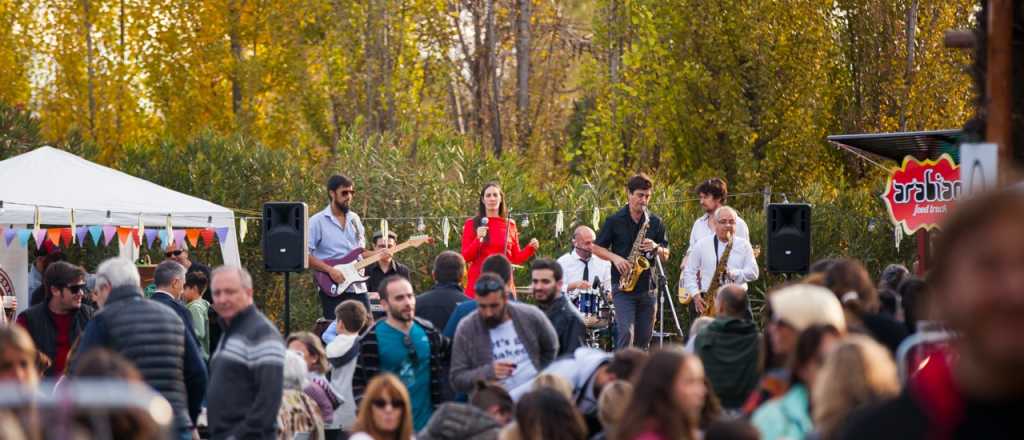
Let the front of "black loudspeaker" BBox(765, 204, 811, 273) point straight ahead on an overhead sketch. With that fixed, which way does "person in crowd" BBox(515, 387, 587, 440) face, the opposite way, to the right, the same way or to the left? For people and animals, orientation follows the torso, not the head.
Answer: the opposite way

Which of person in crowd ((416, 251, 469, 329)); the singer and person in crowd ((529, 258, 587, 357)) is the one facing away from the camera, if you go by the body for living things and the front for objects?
person in crowd ((416, 251, 469, 329))

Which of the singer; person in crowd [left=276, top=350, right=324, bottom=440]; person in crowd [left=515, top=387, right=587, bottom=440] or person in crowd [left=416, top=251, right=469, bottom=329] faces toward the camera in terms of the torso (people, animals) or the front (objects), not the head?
the singer

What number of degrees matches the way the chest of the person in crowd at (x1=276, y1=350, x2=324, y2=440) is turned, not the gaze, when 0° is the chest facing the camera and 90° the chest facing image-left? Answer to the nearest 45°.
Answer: approximately 180°

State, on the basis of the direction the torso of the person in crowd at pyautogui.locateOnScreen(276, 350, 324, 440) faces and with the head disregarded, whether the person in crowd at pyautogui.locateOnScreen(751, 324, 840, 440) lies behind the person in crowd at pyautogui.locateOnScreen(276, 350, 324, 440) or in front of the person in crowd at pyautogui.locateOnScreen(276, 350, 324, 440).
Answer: behind

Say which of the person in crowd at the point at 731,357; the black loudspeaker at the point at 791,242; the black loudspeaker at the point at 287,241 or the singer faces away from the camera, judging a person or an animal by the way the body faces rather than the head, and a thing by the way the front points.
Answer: the person in crowd

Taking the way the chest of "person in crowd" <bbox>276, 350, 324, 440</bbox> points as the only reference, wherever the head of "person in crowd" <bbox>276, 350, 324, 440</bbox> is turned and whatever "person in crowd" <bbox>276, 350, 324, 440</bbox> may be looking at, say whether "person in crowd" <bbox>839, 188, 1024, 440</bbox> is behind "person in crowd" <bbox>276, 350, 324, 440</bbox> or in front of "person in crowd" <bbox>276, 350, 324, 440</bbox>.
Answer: behind

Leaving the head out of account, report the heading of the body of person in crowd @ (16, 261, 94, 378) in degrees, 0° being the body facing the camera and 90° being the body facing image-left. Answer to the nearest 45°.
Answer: approximately 315°

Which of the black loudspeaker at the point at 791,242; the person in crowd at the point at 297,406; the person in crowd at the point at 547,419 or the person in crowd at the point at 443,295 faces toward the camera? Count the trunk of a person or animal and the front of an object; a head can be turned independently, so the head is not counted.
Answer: the black loudspeaker

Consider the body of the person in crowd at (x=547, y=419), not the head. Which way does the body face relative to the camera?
away from the camera

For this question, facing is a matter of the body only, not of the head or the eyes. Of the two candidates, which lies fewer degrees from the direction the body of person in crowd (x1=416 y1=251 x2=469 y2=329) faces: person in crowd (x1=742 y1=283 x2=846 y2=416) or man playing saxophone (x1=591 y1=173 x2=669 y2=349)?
the man playing saxophone

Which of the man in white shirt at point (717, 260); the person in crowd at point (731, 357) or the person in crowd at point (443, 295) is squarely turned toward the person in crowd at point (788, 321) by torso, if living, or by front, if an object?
the man in white shirt

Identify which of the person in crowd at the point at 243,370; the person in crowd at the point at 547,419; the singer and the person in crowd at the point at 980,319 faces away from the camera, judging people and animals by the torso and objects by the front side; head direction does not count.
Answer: the person in crowd at the point at 547,419

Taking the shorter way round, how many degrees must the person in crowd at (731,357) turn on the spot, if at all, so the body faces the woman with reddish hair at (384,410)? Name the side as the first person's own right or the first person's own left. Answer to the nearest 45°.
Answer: approximately 90° to the first person's own left

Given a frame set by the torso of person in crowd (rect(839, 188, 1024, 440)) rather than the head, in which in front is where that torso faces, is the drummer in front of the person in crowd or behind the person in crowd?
behind
